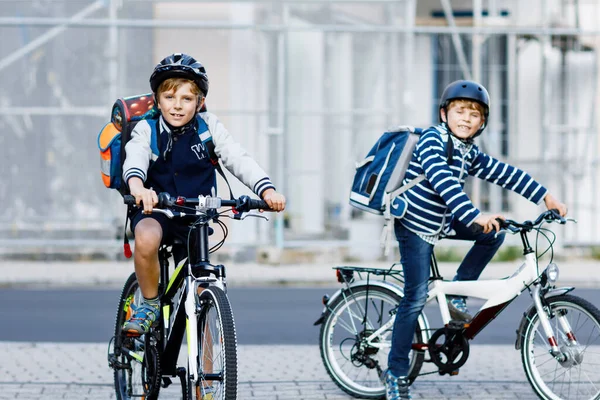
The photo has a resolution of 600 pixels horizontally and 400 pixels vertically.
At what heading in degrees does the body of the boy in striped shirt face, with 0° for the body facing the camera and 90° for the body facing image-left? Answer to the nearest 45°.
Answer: approximately 315°

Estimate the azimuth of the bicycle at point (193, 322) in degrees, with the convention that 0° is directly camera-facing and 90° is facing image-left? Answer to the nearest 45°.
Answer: approximately 315°

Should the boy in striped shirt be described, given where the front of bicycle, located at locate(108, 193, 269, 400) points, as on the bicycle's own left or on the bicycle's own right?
on the bicycle's own left

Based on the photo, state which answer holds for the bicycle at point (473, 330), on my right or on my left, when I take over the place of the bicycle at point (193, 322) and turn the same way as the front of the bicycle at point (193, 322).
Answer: on my left

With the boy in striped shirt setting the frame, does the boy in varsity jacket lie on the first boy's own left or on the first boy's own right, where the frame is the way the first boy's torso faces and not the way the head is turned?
on the first boy's own right

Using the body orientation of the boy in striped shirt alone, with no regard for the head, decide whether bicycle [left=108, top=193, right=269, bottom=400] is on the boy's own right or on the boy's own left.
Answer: on the boy's own right
